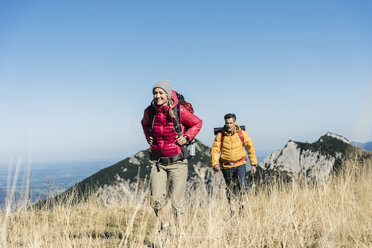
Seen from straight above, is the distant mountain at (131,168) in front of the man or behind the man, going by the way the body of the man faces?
behind

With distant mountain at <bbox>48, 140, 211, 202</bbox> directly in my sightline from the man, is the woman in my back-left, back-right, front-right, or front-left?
back-left

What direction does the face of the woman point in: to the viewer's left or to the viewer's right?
to the viewer's left

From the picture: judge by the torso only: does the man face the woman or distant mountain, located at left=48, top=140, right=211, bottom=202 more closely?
the woman

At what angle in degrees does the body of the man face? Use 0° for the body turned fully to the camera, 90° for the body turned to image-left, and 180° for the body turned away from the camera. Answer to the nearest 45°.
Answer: approximately 0°
